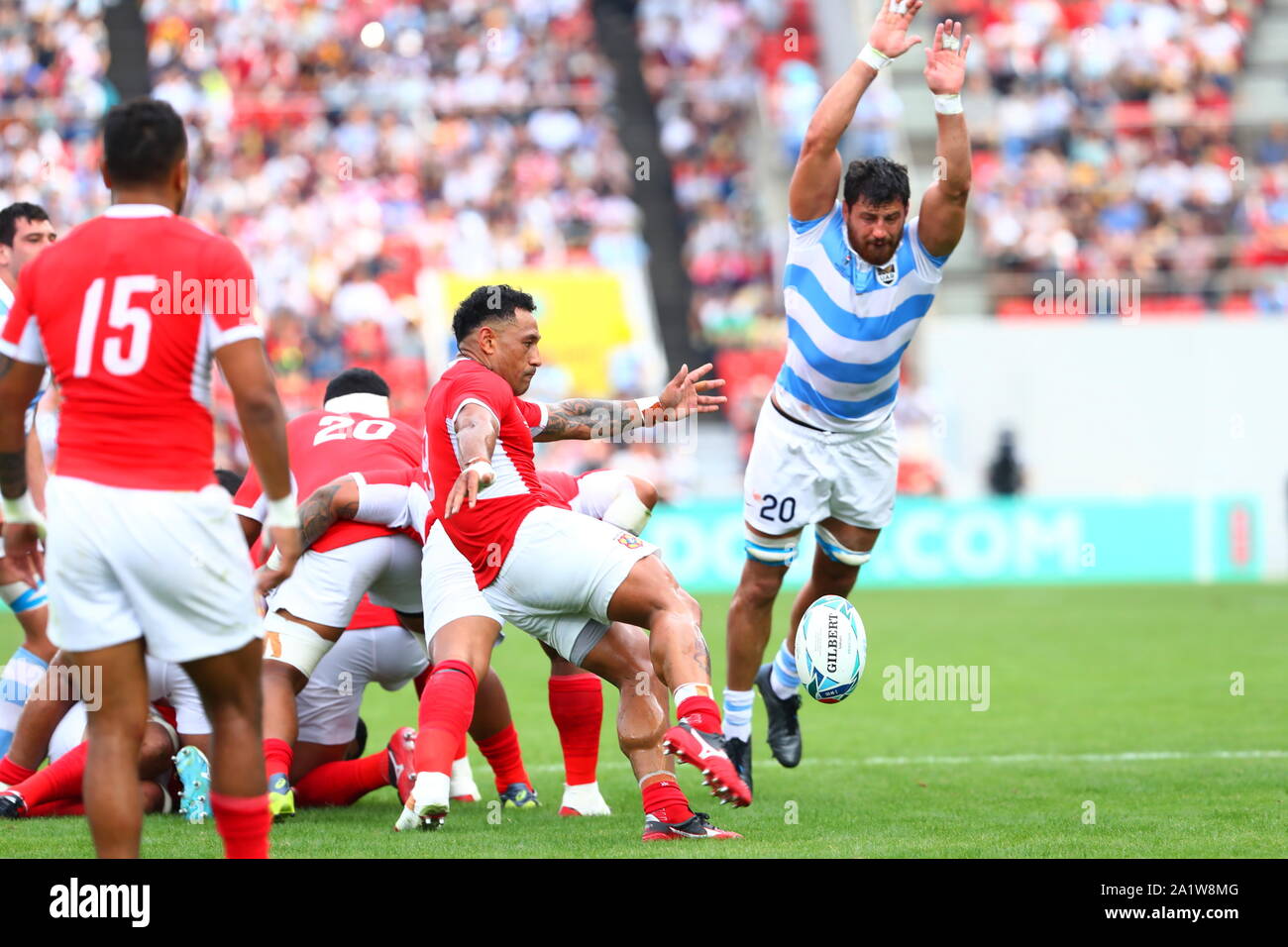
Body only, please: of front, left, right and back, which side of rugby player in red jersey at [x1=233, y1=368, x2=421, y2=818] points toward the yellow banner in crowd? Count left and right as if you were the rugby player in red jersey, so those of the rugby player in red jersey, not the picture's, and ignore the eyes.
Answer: front

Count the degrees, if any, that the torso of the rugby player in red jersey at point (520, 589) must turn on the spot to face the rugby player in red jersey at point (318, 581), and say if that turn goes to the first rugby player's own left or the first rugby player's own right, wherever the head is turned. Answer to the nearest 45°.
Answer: approximately 135° to the first rugby player's own left

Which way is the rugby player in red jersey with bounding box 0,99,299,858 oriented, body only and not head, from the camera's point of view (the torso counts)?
away from the camera

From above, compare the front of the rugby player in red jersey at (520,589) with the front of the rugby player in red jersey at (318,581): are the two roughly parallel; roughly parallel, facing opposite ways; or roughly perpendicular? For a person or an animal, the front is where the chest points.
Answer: roughly perpendicular

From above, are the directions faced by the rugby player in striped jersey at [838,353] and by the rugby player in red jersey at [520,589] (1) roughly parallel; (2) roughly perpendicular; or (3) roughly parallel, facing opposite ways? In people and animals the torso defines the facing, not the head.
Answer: roughly perpendicular

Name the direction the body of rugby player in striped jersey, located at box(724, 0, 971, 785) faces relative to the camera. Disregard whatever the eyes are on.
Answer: toward the camera

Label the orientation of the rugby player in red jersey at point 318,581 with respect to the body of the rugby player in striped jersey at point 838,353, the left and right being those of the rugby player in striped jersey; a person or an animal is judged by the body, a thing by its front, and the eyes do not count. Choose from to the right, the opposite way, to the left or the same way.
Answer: the opposite way

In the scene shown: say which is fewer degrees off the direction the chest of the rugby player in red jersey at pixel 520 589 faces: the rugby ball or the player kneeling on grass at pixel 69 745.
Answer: the rugby ball

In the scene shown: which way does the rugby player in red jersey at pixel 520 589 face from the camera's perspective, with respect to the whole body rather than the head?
to the viewer's right

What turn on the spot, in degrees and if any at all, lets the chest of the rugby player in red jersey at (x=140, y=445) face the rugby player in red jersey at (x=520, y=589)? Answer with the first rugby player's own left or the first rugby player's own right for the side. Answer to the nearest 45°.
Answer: approximately 45° to the first rugby player's own right

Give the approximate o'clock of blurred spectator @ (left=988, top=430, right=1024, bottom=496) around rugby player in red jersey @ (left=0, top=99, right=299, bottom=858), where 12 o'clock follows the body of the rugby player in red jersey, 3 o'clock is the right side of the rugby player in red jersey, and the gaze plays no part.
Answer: The blurred spectator is roughly at 1 o'clock from the rugby player in red jersey.

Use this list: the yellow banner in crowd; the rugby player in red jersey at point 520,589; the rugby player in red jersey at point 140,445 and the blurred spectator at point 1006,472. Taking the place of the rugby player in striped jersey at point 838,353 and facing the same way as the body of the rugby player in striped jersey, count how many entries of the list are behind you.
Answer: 2

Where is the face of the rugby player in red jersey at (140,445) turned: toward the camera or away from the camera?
away from the camera

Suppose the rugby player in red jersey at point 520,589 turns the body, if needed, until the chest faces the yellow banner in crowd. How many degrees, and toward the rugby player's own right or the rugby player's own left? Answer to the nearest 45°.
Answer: approximately 90° to the rugby player's own left

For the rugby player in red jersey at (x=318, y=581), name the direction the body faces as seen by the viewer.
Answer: away from the camera
